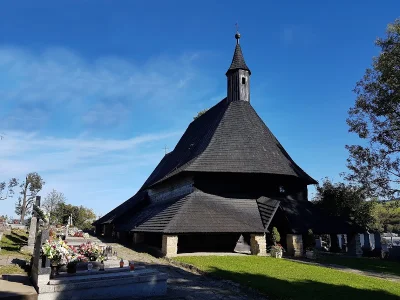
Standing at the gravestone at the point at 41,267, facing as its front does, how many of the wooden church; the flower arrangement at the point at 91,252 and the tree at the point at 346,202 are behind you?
0

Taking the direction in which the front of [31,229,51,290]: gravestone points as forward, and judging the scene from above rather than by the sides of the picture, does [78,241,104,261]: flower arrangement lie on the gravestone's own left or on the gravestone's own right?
on the gravestone's own left

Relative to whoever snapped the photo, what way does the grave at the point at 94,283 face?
facing to the right of the viewer

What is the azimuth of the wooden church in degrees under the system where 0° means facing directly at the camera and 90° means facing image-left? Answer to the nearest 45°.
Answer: approximately 315°

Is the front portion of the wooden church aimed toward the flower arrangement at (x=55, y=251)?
no

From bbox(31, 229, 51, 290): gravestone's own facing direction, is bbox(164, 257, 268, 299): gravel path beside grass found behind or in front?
in front

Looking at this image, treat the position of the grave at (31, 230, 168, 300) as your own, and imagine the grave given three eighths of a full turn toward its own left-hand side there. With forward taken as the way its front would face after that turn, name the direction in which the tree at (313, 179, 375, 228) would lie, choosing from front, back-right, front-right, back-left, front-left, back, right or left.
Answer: right

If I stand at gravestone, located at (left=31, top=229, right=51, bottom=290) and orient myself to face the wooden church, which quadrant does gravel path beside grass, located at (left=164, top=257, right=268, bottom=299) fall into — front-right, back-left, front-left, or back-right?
front-right
